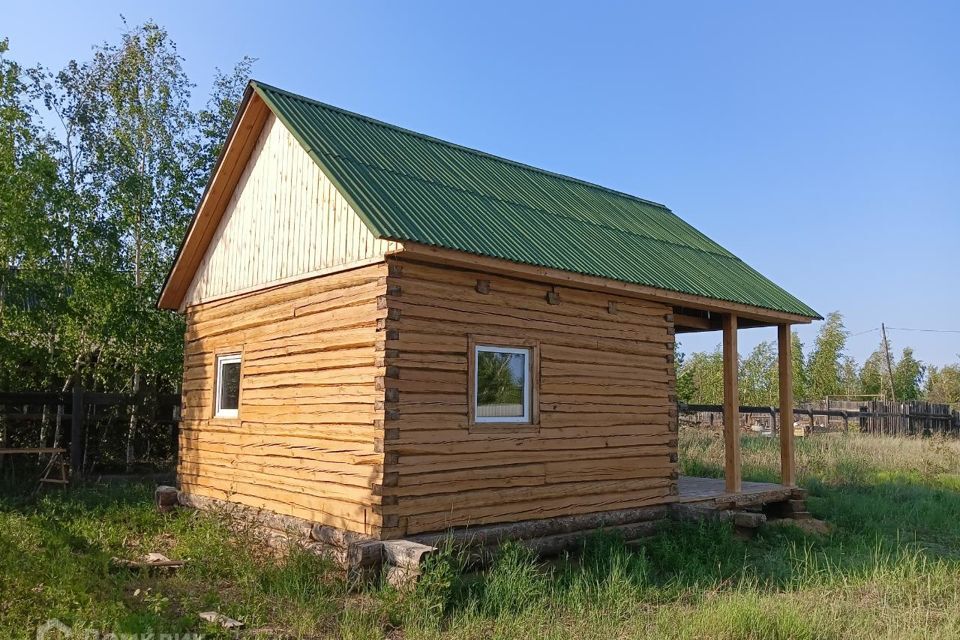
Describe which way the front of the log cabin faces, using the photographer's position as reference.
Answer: facing away from the viewer and to the right of the viewer

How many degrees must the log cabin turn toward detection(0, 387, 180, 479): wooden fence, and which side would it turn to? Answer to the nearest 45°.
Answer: approximately 90° to its left
